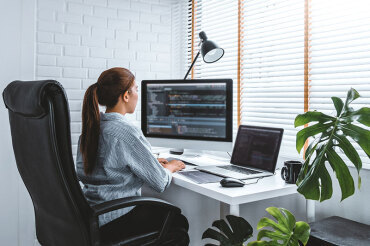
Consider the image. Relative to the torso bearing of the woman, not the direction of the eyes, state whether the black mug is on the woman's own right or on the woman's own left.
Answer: on the woman's own right

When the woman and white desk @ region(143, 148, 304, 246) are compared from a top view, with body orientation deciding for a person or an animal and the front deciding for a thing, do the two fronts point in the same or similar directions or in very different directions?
very different directions

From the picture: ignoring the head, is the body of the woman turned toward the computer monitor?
yes

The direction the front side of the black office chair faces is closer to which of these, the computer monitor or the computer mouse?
the computer monitor

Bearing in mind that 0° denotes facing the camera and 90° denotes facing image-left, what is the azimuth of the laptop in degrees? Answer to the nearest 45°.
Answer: approximately 45°

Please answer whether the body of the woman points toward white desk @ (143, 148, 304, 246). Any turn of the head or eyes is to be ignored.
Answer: yes

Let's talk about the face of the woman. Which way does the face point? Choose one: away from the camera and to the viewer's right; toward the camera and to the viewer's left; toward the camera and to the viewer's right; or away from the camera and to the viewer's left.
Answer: away from the camera and to the viewer's right

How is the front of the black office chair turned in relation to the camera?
facing away from the viewer and to the right of the viewer

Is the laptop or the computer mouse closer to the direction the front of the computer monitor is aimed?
the computer mouse

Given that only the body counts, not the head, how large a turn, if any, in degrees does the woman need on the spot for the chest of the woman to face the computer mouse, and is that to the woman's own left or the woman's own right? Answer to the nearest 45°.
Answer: approximately 45° to the woman's own right

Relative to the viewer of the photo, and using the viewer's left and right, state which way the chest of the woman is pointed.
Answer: facing away from the viewer and to the right of the viewer

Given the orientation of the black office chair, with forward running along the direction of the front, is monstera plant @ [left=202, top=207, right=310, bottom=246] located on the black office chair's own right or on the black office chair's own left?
on the black office chair's own right
